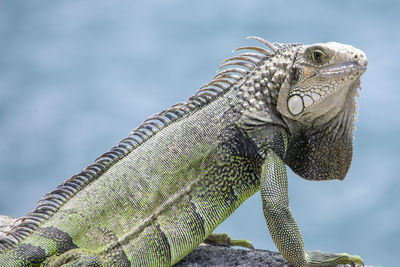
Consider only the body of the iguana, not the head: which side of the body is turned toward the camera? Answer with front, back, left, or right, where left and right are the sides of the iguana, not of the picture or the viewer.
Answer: right
